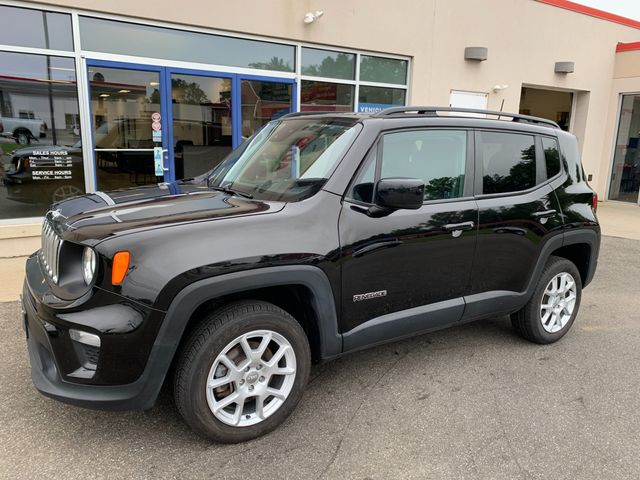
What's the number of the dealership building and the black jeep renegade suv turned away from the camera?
0

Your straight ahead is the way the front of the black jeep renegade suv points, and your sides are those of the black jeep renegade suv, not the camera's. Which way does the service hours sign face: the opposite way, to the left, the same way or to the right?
to the left

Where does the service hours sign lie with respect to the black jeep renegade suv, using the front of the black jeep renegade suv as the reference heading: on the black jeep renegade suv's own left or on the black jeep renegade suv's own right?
on the black jeep renegade suv's own right

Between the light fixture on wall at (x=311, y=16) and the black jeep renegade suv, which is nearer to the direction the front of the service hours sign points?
the black jeep renegade suv

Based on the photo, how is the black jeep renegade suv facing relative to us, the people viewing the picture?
facing the viewer and to the left of the viewer

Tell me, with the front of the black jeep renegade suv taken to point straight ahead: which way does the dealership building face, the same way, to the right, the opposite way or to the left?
to the left

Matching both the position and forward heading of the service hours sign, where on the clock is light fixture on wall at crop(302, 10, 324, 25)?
The light fixture on wall is roughly at 9 o'clock from the service hours sign.

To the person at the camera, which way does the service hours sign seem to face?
facing the viewer

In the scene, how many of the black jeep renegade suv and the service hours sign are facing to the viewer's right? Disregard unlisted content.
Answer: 0
